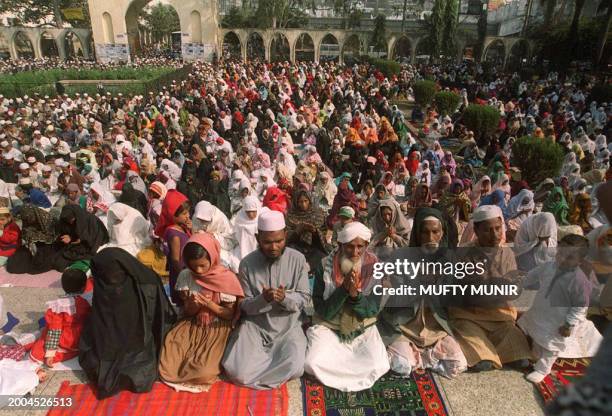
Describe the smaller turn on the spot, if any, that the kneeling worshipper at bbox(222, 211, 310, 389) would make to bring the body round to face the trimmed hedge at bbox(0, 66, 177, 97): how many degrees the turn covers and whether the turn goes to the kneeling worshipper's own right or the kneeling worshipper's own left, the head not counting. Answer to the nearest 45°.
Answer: approximately 135° to the kneeling worshipper's own right

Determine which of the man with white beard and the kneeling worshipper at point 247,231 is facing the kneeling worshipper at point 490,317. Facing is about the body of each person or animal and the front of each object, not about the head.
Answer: the kneeling worshipper at point 247,231

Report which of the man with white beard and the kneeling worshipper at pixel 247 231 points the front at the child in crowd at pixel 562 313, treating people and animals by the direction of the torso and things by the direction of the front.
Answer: the kneeling worshipper

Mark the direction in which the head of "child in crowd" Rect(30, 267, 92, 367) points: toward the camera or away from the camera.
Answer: away from the camera

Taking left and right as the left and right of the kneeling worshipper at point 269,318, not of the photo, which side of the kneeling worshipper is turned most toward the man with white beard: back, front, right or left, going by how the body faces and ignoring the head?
left

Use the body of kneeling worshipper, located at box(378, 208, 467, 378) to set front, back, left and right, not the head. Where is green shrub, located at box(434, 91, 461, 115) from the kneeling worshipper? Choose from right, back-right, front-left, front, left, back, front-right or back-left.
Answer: back

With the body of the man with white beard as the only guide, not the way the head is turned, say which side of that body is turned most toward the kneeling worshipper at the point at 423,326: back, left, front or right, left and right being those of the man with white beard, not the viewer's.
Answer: left

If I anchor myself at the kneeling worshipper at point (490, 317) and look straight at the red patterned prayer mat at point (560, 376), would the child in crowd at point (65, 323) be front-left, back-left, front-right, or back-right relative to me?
back-right

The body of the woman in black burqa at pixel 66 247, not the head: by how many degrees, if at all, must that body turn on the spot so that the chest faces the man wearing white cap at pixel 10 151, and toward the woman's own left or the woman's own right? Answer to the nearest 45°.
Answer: approximately 135° to the woman's own right

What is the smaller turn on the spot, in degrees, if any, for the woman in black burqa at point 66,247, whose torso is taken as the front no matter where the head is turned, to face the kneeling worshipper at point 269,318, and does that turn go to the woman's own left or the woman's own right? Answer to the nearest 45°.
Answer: approximately 45° to the woman's own left
